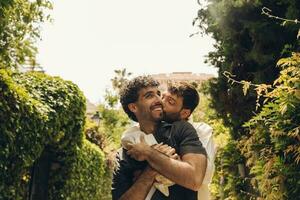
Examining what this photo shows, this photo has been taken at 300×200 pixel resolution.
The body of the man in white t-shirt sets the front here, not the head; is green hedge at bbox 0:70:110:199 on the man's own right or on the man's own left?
on the man's own right

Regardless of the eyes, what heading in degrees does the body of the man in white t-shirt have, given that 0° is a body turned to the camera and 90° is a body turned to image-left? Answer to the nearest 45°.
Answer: approximately 45°

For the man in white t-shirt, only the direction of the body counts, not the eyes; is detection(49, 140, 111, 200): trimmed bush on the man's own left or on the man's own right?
on the man's own right
